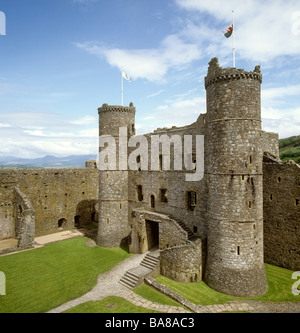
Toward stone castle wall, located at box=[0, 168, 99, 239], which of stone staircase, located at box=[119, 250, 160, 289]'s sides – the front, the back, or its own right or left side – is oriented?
right

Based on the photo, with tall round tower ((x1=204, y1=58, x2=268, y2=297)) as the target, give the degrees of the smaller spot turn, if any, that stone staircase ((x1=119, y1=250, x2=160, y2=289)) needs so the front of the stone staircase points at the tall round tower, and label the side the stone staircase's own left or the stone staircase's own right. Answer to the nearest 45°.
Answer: approximately 90° to the stone staircase's own left

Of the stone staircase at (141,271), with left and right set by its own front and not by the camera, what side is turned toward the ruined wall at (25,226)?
right

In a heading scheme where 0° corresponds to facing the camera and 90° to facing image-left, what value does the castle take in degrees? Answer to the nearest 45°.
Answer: approximately 45°
